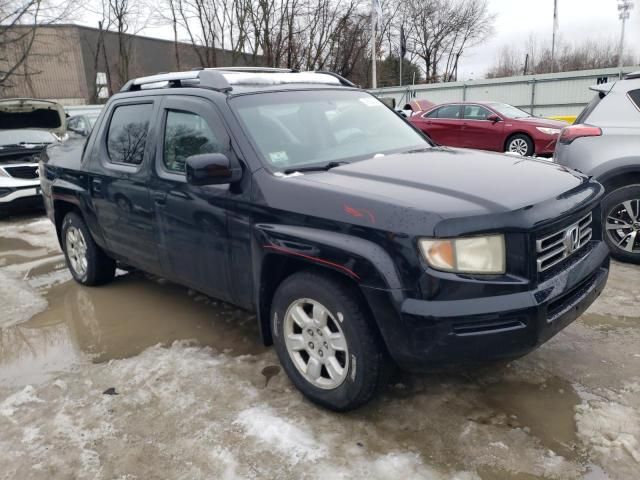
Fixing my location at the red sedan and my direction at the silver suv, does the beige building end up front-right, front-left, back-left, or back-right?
back-right

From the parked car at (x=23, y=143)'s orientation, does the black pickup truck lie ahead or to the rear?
ahead

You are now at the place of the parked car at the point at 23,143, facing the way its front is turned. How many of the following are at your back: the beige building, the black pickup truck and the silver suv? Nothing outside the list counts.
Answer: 1

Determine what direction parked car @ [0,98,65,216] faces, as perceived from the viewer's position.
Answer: facing the viewer

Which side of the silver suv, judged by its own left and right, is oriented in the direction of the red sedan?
left

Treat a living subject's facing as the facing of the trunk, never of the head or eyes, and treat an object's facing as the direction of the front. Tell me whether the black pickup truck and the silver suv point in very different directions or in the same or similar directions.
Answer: same or similar directions

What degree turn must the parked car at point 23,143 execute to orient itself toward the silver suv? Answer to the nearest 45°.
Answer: approximately 45° to its left

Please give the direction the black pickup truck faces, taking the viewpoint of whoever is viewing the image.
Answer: facing the viewer and to the right of the viewer

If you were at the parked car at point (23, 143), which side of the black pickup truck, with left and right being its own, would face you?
back

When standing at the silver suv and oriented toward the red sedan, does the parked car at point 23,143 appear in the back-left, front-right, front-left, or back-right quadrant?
front-left

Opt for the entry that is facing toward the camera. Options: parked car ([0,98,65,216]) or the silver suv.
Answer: the parked car

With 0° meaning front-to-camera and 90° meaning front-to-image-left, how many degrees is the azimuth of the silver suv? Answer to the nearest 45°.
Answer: approximately 270°

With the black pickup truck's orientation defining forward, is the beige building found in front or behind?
behind

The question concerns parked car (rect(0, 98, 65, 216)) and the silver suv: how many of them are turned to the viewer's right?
1
